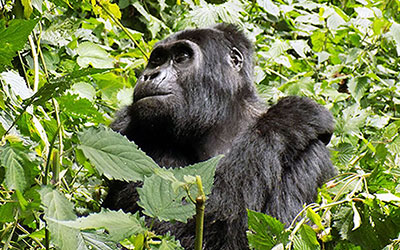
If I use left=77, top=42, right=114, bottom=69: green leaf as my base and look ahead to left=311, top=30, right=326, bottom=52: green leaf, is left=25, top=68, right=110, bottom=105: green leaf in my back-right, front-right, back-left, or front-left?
back-right

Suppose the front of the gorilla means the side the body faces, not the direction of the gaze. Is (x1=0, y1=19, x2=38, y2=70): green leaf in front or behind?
in front

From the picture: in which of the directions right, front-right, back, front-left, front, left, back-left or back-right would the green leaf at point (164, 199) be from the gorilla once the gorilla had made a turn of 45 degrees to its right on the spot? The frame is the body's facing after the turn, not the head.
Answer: left

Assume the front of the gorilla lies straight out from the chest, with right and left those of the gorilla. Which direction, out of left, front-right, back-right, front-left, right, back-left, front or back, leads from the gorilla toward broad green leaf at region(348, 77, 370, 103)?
back

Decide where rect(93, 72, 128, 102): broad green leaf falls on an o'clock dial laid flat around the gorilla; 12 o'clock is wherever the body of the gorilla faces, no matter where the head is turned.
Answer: The broad green leaf is roughly at 3 o'clock from the gorilla.

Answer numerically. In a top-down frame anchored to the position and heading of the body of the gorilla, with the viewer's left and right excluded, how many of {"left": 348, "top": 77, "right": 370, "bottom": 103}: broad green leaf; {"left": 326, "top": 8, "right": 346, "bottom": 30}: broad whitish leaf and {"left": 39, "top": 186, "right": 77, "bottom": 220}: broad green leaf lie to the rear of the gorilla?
2

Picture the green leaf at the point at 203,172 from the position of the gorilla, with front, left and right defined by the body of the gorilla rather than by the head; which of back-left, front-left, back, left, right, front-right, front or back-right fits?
front-left

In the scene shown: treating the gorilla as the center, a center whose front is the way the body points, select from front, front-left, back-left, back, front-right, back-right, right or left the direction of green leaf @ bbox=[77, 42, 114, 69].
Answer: right

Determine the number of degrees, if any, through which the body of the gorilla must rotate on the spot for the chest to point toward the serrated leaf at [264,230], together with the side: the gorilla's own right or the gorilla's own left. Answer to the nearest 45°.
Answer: approximately 45° to the gorilla's own left

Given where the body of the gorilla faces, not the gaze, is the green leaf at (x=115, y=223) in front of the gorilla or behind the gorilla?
in front

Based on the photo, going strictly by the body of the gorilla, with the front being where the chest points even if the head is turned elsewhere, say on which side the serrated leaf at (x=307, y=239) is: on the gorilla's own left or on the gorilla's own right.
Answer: on the gorilla's own left

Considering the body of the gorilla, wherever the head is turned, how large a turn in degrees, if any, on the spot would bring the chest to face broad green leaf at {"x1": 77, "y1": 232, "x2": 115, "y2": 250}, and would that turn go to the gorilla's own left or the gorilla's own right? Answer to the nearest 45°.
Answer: approximately 45° to the gorilla's own left

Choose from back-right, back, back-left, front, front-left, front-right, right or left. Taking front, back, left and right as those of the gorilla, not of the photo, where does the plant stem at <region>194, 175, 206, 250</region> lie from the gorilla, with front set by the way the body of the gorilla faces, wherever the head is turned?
front-left

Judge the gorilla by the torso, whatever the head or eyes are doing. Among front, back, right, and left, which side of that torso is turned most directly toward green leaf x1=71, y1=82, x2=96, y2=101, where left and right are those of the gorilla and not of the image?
right

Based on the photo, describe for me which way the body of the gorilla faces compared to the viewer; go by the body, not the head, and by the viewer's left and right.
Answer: facing the viewer and to the left of the viewer
